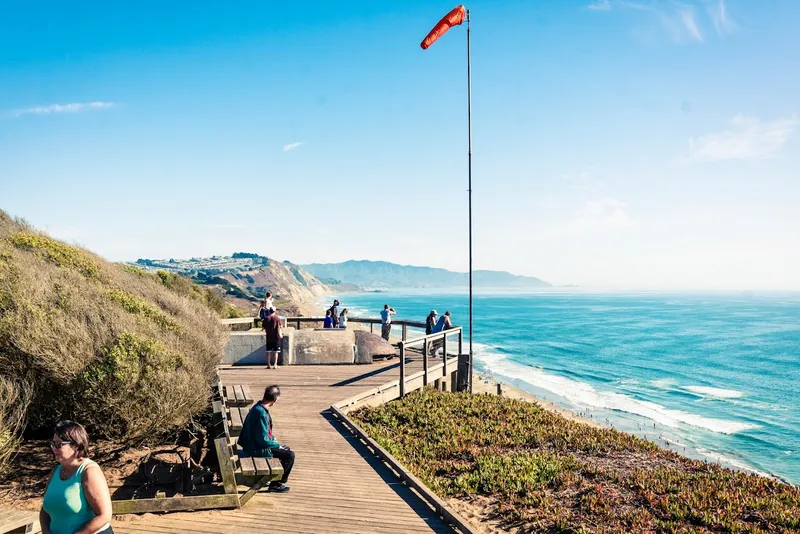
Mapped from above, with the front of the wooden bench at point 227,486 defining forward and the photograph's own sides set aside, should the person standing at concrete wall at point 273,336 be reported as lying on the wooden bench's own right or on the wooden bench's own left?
on the wooden bench's own left

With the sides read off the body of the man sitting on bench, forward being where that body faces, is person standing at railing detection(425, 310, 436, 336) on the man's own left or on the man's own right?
on the man's own left

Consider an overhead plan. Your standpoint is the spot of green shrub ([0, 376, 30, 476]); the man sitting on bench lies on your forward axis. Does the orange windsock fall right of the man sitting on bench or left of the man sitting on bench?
left

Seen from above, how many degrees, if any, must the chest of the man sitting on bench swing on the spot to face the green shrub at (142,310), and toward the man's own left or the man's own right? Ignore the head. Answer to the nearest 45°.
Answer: approximately 135° to the man's own left

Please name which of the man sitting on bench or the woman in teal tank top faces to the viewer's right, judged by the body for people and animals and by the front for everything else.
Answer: the man sitting on bench

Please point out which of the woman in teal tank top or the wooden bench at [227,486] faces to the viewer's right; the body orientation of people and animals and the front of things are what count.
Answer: the wooden bench

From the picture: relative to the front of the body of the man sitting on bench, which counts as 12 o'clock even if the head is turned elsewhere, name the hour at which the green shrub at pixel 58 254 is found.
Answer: The green shrub is roughly at 8 o'clock from the man sitting on bench.

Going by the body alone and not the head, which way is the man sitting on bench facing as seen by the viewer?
to the viewer's right

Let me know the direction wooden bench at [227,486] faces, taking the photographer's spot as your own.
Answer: facing to the right of the viewer

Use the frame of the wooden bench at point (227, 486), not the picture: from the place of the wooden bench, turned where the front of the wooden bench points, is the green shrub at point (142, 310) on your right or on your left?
on your left

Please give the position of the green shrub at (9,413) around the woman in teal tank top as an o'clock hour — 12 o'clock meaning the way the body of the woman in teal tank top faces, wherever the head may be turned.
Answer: The green shrub is roughly at 4 o'clock from the woman in teal tank top.

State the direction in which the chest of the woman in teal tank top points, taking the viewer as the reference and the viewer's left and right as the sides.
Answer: facing the viewer and to the left of the viewer

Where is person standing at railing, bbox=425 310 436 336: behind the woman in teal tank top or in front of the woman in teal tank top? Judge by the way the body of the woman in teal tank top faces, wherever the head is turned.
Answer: behind
